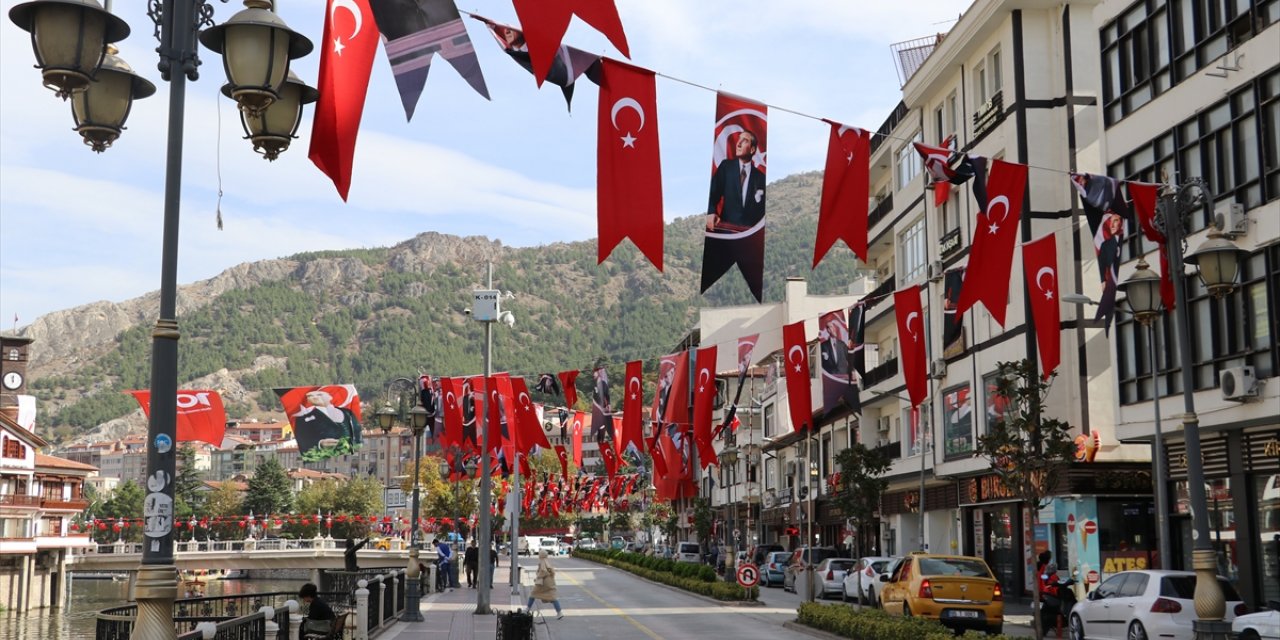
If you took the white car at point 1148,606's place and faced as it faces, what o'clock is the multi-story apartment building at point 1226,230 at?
The multi-story apartment building is roughly at 2 o'clock from the white car.

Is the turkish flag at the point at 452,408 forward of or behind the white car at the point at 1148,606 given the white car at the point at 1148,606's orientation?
forward

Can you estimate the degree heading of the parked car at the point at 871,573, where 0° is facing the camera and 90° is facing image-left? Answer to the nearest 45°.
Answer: approximately 135°

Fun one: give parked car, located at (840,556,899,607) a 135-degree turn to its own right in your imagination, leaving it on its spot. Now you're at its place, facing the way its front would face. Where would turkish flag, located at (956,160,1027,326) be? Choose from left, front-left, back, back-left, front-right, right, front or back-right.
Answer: right

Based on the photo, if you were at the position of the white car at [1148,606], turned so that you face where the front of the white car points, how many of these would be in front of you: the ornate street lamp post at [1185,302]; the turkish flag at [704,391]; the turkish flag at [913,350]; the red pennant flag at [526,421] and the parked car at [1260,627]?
3

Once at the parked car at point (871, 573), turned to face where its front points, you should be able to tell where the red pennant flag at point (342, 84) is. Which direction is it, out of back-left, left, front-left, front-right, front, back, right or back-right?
back-left
